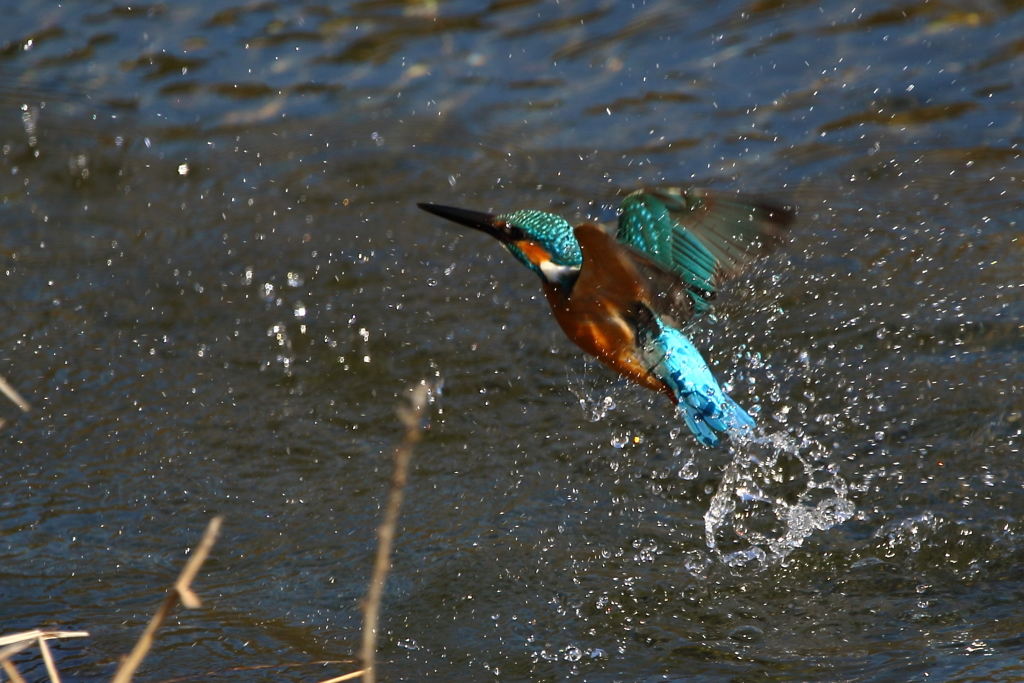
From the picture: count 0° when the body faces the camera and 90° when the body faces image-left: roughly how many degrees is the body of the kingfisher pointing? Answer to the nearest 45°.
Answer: approximately 90°
